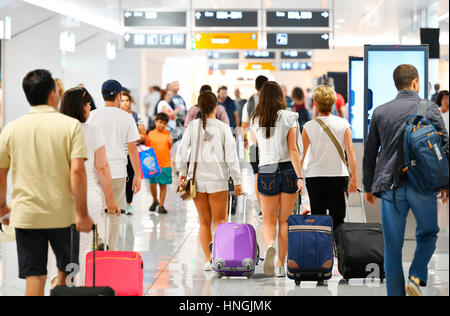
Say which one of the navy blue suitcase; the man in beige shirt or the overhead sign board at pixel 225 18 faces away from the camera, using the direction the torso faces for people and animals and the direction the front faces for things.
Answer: the man in beige shirt

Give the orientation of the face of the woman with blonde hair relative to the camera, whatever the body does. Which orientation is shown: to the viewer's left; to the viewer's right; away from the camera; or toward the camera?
away from the camera

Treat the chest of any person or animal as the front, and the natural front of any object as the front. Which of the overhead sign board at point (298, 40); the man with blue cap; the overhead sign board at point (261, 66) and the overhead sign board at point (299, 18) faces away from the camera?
the man with blue cap

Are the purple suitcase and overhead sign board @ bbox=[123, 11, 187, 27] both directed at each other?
no

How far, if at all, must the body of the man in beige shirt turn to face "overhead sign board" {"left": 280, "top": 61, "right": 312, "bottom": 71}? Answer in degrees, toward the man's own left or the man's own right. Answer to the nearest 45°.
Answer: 0° — they already face it

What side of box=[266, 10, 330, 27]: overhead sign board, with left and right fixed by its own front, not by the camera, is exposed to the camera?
front

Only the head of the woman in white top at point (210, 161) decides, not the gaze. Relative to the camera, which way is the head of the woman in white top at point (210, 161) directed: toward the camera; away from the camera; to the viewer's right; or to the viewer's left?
away from the camera

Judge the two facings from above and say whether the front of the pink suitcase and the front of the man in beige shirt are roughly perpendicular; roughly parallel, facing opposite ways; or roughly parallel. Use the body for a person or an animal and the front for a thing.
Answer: roughly parallel, facing opposite ways

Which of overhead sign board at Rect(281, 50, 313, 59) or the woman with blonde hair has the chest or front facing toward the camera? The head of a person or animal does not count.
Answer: the overhead sign board

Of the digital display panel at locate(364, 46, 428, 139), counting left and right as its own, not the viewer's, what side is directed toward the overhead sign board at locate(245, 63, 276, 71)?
back

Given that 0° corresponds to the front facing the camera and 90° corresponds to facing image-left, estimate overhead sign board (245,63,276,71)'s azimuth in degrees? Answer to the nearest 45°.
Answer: approximately 0°

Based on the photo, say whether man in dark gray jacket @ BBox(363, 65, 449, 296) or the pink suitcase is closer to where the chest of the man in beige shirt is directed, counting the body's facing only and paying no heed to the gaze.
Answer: the pink suitcase

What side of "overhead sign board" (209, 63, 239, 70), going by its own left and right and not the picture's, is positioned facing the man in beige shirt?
front

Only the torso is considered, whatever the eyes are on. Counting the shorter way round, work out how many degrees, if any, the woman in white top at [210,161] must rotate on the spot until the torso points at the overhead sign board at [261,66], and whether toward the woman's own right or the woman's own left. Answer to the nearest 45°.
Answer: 0° — they already face it

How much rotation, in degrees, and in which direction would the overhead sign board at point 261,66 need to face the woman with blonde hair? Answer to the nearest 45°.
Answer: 0° — it already faces them

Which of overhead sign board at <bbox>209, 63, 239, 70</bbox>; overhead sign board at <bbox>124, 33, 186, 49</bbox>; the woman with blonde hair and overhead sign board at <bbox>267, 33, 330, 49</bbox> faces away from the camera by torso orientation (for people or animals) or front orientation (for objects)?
the woman with blonde hair

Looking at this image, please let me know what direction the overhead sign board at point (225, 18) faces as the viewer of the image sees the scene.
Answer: facing the viewer

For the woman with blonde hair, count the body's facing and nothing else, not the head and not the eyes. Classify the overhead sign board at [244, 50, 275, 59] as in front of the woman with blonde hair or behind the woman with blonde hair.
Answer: in front

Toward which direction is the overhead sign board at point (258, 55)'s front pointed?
toward the camera

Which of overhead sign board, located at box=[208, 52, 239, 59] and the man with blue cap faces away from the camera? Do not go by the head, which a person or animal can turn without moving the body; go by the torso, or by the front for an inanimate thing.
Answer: the man with blue cap

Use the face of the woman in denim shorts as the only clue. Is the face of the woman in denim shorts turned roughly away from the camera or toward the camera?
away from the camera

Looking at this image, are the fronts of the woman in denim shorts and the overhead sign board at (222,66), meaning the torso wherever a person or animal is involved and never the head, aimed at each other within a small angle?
yes

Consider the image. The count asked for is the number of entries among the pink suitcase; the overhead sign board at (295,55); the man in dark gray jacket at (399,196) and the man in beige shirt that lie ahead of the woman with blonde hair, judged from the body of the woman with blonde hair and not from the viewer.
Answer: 1

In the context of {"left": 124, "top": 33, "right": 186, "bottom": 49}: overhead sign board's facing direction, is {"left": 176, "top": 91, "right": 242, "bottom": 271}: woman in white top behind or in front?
in front
